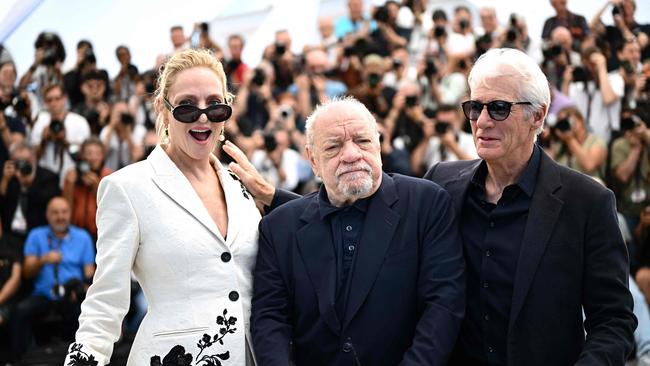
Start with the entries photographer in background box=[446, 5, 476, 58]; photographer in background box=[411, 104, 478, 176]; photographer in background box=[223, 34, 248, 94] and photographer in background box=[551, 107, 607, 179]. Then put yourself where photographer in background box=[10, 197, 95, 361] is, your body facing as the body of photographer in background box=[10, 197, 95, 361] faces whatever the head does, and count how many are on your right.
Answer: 0

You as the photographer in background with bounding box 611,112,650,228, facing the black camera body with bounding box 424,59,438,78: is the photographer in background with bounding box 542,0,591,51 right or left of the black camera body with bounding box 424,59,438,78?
right

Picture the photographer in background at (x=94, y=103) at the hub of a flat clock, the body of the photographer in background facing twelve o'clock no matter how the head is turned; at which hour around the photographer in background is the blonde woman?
The blonde woman is roughly at 12 o'clock from the photographer in background.

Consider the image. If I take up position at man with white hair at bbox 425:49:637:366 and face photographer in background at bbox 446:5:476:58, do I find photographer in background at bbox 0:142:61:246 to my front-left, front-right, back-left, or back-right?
front-left

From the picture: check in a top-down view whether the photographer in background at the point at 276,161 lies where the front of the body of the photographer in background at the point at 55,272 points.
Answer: no

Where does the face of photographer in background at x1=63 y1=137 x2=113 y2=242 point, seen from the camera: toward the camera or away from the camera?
toward the camera

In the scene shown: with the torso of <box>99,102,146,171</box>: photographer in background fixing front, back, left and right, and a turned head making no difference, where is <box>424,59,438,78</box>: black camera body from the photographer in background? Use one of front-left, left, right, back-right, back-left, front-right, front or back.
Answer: left

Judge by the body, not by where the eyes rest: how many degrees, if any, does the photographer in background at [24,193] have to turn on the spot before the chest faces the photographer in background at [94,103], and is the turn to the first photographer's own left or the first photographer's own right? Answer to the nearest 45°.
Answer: approximately 135° to the first photographer's own left

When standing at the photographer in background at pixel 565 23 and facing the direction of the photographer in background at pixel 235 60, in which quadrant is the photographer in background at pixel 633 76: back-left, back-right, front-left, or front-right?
back-left

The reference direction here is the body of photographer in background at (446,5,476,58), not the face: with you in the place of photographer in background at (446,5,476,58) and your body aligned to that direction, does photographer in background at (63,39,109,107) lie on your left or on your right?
on your right

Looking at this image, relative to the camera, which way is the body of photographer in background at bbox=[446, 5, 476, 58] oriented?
toward the camera

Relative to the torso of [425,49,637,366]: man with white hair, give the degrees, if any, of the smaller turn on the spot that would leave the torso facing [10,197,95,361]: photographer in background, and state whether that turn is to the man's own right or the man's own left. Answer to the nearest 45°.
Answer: approximately 90° to the man's own right

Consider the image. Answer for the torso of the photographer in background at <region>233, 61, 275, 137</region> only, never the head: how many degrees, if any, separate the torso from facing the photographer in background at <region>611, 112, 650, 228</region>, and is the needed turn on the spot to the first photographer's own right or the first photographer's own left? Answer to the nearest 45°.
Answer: approximately 45° to the first photographer's own left

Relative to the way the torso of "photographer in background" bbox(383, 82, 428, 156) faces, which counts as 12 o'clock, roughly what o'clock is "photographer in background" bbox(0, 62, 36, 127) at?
"photographer in background" bbox(0, 62, 36, 127) is roughly at 3 o'clock from "photographer in background" bbox(383, 82, 428, 156).

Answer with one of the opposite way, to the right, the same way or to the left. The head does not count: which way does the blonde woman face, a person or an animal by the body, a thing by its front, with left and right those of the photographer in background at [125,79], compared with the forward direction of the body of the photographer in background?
the same way

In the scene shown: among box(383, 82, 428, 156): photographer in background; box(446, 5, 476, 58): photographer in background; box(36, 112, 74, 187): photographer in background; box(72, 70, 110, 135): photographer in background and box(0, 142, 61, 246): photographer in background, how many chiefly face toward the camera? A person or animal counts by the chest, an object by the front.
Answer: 5

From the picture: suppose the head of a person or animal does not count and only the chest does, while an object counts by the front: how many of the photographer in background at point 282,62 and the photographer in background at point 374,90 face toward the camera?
2

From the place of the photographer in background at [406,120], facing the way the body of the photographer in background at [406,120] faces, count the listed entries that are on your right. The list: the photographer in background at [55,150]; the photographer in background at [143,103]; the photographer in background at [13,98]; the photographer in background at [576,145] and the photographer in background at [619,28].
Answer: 3

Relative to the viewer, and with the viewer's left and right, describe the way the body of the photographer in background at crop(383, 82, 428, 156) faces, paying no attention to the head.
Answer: facing the viewer

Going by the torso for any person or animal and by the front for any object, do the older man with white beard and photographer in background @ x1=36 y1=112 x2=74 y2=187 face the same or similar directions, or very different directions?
same or similar directions
